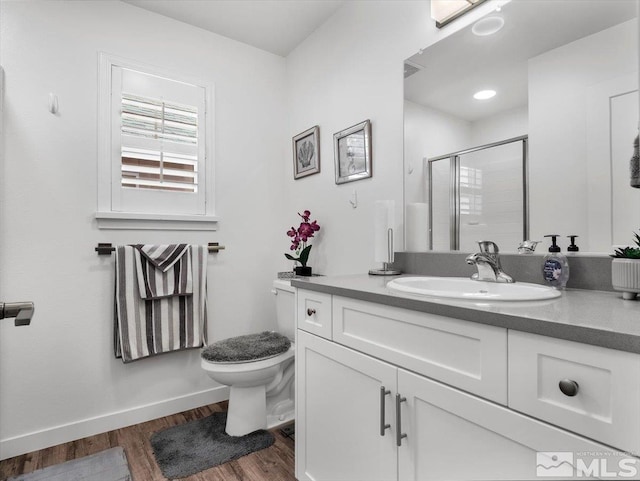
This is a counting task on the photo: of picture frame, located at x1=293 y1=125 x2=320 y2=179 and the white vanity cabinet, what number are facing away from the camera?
0

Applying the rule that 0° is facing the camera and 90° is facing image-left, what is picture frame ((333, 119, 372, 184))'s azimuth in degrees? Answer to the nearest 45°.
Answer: approximately 45°

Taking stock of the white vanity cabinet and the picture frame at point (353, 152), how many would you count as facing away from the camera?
0

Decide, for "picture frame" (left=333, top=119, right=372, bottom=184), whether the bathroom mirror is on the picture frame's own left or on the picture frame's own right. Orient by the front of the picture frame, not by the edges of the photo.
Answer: on the picture frame's own left

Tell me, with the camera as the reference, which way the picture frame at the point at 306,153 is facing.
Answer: facing the viewer and to the left of the viewer

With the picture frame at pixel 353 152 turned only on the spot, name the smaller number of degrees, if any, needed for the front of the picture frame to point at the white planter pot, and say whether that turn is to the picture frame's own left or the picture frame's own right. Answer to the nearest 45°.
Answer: approximately 90° to the picture frame's own left

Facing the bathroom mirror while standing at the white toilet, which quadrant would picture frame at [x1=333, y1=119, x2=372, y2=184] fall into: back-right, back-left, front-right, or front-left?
front-left

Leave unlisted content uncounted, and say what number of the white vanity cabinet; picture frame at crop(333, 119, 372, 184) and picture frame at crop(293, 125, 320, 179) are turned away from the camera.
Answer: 0

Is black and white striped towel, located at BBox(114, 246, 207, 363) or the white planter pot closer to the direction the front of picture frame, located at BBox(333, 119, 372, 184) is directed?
the black and white striped towel

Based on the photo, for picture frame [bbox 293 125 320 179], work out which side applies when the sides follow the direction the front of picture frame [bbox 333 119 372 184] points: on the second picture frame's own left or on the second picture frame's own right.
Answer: on the second picture frame's own right

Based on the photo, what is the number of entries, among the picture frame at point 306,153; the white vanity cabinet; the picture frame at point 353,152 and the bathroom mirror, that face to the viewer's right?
0
